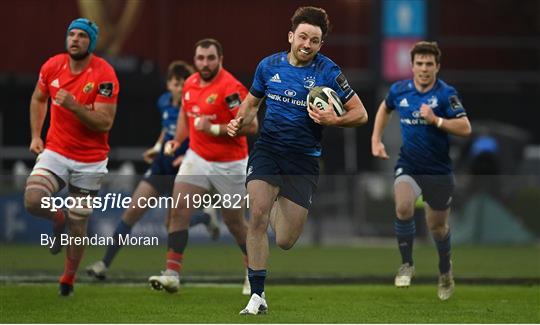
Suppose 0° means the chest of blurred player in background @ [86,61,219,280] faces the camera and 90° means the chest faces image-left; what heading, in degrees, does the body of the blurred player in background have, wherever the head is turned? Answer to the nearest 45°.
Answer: approximately 45°

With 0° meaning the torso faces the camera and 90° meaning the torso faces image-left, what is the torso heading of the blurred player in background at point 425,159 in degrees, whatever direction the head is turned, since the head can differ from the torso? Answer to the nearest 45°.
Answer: approximately 0°

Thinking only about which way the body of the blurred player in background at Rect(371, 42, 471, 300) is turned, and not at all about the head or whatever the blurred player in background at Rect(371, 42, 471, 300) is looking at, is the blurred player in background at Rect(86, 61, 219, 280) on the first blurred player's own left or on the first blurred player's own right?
on the first blurred player's own right

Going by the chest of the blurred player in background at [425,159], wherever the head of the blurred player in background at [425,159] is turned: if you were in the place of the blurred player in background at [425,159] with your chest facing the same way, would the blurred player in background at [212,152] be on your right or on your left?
on your right

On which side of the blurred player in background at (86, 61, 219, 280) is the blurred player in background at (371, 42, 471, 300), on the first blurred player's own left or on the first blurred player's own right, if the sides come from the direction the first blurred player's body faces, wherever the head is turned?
on the first blurred player's own left
